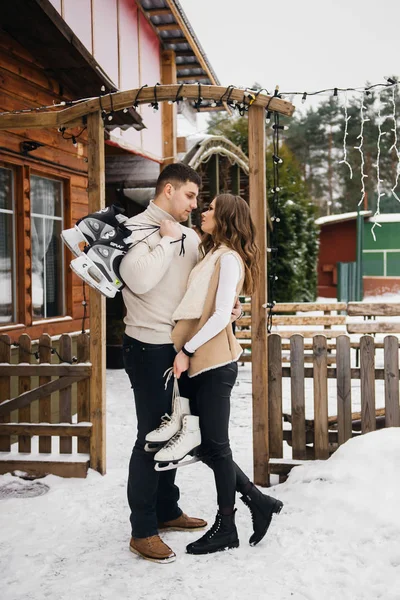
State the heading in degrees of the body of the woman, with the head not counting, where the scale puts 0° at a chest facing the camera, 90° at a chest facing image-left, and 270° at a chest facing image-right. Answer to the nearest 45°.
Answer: approximately 90°

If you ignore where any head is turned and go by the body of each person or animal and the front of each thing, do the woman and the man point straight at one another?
yes

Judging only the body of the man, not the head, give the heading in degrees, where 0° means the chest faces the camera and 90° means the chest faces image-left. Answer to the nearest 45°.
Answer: approximately 270°

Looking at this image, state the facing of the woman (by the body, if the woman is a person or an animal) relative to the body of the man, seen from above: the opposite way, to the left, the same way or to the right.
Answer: the opposite way

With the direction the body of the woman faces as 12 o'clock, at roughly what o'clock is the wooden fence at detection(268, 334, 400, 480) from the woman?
The wooden fence is roughly at 4 o'clock from the woman.

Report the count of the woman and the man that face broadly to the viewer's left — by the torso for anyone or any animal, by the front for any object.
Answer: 1

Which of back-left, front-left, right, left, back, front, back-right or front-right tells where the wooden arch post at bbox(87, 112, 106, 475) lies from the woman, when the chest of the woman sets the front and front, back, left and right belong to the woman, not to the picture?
front-right

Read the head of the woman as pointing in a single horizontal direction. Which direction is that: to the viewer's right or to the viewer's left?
to the viewer's left

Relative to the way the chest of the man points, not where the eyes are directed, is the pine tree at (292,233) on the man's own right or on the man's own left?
on the man's own left

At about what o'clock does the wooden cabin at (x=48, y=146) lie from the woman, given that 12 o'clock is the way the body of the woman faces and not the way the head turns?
The wooden cabin is roughly at 2 o'clock from the woman.

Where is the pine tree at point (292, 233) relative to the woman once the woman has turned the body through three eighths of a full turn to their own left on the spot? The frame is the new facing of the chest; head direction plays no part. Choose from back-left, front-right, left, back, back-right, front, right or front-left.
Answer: back-left
